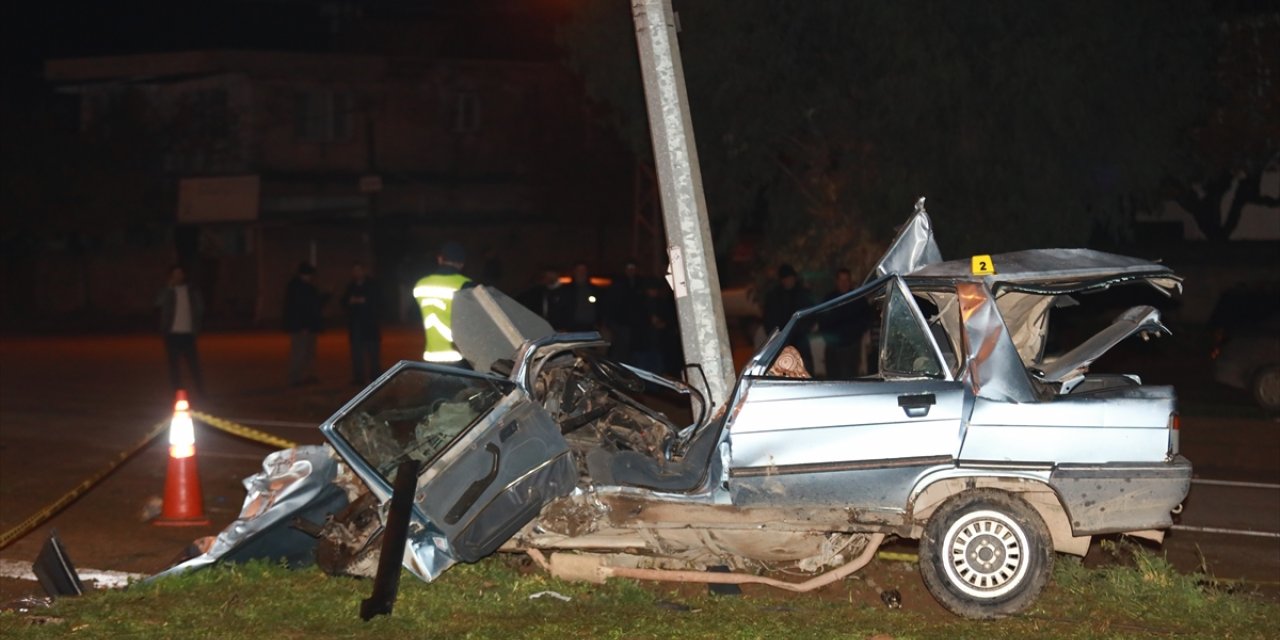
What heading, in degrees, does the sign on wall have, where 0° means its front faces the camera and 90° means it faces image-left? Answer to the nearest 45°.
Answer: approximately 0°

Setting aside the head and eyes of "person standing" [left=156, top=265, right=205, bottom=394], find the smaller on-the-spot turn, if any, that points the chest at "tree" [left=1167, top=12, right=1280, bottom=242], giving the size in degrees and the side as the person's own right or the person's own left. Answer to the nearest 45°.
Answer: approximately 90° to the person's own left

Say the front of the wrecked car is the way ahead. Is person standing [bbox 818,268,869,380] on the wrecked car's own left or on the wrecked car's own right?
on the wrecked car's own right

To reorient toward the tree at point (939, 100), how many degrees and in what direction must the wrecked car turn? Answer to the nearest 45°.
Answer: approximately 90° to its right

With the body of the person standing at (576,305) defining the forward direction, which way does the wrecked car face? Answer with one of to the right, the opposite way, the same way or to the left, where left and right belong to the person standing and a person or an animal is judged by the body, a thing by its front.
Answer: to the right

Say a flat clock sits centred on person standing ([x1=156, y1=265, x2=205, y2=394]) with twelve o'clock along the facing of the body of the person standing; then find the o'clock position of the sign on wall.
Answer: The sign on wall is roughly at 6 o'clock from the person standing.

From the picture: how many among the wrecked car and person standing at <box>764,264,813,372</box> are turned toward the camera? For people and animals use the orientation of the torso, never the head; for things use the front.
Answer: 1
